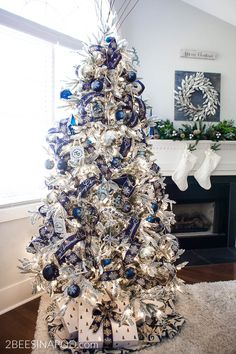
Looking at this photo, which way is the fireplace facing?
toward the camera

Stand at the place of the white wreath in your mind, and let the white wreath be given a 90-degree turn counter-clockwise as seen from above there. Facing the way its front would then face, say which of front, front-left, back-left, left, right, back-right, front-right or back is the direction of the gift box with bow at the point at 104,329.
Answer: right

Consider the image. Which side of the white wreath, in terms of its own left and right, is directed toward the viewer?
front

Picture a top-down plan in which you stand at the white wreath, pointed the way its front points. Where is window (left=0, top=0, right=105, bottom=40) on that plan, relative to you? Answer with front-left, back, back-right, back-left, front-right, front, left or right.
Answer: front-right

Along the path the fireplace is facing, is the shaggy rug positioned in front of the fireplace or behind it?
in front

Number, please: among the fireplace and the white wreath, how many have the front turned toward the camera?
2
